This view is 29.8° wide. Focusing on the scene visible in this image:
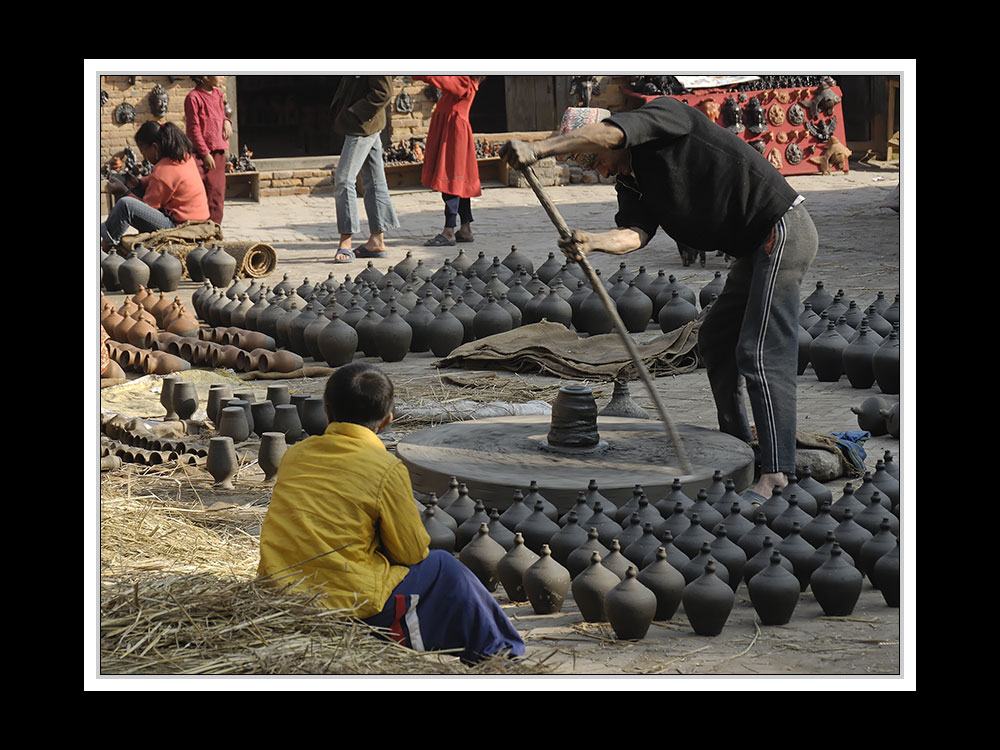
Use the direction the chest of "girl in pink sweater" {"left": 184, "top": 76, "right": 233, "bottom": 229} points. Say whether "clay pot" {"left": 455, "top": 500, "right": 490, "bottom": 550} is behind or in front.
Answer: in front

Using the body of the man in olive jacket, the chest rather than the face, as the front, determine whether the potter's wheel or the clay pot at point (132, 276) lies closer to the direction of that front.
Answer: the clay pot

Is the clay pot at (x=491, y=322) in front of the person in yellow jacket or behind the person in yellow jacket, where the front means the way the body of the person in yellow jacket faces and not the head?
in front

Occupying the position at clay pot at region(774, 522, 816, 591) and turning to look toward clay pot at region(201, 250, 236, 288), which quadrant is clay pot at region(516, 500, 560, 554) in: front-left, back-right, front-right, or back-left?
front-left

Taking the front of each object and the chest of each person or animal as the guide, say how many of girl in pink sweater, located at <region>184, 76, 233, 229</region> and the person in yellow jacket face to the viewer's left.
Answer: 0

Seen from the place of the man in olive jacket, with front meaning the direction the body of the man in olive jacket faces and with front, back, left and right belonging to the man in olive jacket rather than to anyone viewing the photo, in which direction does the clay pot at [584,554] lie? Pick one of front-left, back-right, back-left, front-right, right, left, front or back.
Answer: front-left

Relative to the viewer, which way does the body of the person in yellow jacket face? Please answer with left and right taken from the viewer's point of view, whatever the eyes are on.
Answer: facing away from the viewer and to the right of the viewer

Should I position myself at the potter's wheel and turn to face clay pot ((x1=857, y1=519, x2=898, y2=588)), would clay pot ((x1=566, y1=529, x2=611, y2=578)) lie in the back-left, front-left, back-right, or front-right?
front-right

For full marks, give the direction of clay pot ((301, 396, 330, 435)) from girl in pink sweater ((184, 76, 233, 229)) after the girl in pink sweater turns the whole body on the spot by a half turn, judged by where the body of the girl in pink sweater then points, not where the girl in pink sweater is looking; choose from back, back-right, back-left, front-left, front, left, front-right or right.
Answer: back-left

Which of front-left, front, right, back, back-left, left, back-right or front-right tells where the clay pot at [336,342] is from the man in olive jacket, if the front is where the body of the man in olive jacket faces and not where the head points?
front-left

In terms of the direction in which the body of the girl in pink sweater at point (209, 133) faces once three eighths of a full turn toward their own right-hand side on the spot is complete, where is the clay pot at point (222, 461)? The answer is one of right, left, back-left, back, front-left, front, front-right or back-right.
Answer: left

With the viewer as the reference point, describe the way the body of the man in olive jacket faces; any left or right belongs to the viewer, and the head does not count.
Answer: facing the viewer and to the left of the viewer

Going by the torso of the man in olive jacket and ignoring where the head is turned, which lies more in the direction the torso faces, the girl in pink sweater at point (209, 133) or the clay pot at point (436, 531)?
the clay pot
